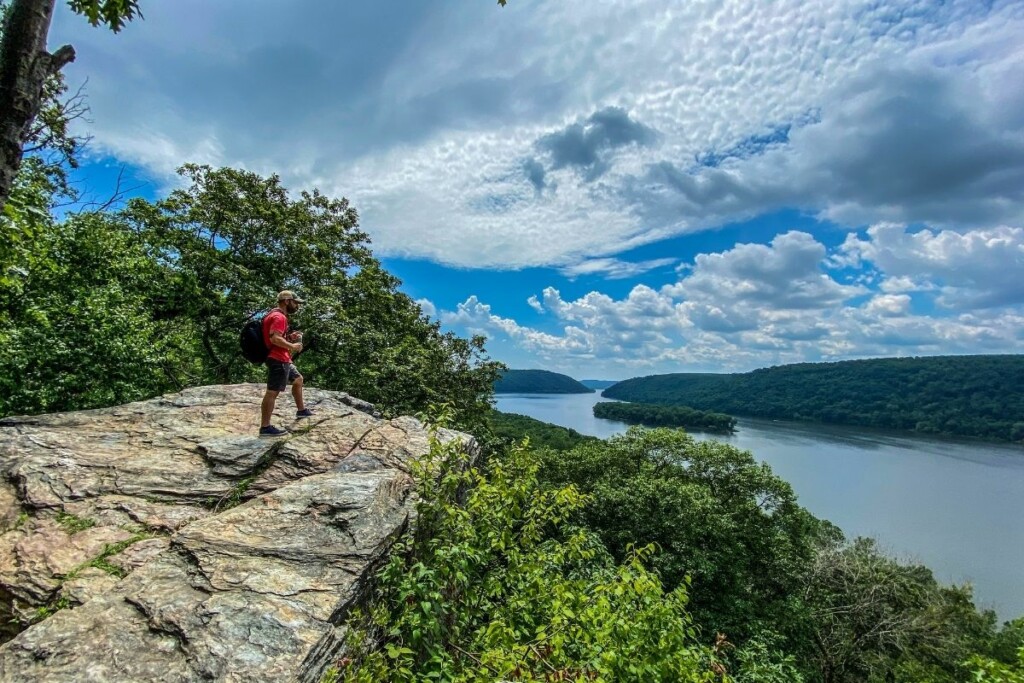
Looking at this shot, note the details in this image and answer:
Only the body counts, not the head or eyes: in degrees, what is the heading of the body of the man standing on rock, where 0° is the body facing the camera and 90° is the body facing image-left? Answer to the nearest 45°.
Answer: approximately 270°

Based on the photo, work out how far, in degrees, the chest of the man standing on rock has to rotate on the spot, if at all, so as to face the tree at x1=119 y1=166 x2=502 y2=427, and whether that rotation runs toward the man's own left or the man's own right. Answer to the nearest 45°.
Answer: approximately 90° to the man's own left

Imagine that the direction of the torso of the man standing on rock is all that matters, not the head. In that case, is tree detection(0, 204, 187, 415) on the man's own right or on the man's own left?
on the man's own left

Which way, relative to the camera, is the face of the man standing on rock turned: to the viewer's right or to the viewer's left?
to the viewer's right

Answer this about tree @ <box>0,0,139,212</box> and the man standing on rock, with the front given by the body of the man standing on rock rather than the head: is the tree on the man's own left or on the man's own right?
on the man's own right
